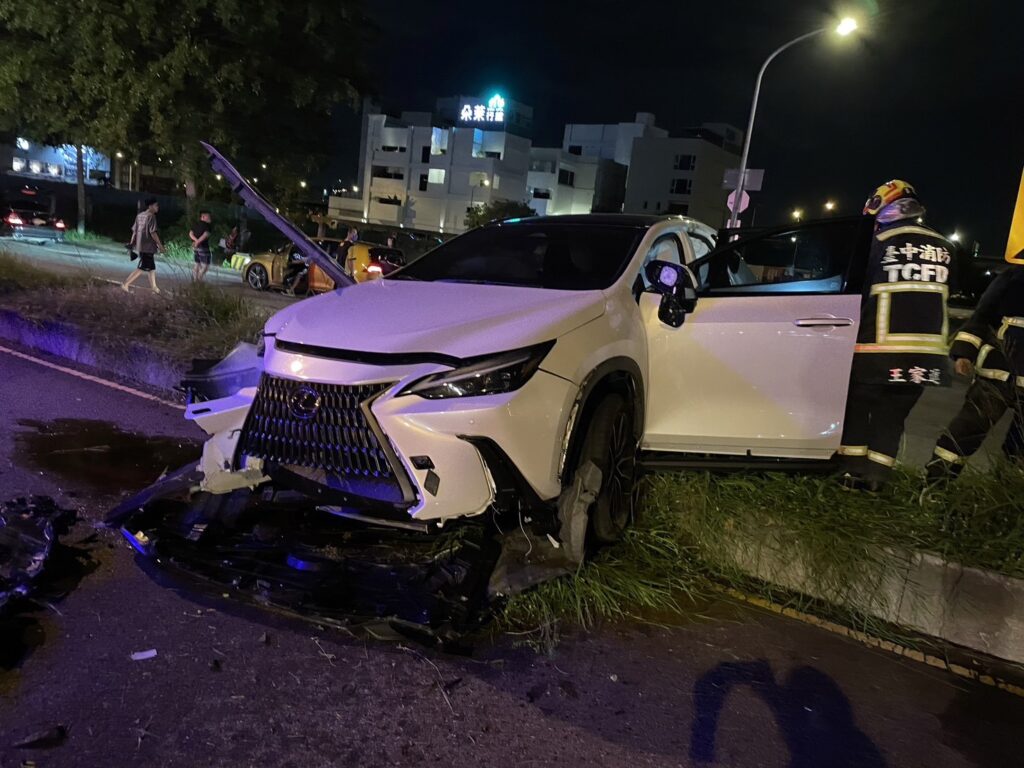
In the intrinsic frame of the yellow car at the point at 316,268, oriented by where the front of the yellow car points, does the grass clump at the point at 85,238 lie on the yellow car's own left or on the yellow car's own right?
on the yellow car's own right

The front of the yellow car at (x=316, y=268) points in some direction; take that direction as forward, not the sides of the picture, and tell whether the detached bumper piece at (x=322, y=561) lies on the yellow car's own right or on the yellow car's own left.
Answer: on the yellow car's own left

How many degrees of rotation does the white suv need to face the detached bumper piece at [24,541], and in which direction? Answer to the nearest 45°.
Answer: approximately 45° to its right

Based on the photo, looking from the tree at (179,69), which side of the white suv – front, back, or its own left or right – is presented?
right

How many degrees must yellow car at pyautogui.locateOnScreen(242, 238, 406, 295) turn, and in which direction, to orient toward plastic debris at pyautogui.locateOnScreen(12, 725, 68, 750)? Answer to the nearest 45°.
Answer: approximately 90° to its left

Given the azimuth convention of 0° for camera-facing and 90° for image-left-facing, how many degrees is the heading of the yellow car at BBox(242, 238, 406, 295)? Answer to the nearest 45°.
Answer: approximately 90°

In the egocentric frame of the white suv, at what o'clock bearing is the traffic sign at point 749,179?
The traffic sign is roughly at 5 o'clock from the white suv.

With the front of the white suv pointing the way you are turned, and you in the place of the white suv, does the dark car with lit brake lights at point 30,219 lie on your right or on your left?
on your right

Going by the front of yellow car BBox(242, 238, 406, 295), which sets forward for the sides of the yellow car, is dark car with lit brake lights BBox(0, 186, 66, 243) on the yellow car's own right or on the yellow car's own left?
on the yellow car's own right

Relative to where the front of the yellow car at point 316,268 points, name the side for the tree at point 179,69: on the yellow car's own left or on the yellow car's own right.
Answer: on the yellow car's own right

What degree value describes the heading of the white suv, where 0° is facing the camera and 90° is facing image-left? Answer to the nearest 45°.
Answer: approximately 45°

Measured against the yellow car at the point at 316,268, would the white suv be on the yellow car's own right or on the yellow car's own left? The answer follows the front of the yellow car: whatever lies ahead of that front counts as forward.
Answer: on the yellow car's own left

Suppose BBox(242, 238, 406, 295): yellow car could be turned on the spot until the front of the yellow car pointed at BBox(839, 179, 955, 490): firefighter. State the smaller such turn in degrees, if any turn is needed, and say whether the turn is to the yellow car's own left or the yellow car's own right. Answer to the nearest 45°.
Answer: approximately 90° to the yellow car's own left
